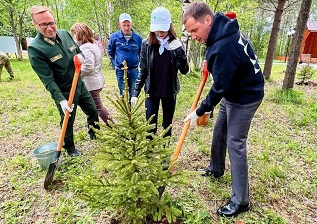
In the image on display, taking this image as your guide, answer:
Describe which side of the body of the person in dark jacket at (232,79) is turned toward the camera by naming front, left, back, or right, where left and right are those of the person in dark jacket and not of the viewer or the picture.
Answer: left

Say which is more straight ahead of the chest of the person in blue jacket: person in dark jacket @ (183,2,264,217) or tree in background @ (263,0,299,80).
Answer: the person in dark jacket

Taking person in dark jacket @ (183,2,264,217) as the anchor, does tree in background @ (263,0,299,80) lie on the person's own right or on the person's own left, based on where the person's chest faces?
on the person's own right

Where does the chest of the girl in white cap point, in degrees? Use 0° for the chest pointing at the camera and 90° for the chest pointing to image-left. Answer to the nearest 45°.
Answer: approximately 0°

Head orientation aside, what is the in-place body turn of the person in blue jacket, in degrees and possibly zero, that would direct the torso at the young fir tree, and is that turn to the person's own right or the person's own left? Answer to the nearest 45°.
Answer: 0° — they already face it

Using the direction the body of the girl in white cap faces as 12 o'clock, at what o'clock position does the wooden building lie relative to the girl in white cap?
The wooden building is roughly at 7 o'clock from the girl in white cap.

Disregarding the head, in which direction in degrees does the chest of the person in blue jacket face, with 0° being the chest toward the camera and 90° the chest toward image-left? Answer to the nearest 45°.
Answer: approximately 0°

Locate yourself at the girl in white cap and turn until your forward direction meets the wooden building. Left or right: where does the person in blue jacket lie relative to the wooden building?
left

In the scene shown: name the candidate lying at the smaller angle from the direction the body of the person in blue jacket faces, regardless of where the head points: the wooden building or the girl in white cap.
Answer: the girl in white cap
